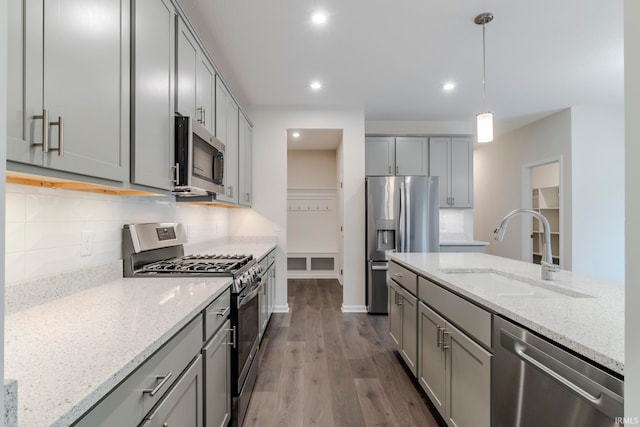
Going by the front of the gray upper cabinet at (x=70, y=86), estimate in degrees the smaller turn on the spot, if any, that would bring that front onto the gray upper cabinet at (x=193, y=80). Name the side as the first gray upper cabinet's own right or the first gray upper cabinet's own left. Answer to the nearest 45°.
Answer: approximately 90° to the first gray upper cabinet's own left

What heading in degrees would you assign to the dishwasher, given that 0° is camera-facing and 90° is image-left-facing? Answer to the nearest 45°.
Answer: approximately 45°

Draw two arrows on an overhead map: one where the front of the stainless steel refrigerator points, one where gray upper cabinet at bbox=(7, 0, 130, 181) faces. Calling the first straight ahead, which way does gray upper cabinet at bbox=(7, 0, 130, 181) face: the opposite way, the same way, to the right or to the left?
to the left

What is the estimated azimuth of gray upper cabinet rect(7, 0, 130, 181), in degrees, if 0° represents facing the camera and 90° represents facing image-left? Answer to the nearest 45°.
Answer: approximately 315°

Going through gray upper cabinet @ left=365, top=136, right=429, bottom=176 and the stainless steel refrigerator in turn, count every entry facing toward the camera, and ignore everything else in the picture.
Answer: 2

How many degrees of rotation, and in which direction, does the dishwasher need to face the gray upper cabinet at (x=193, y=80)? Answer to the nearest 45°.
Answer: approximately 45° to its right

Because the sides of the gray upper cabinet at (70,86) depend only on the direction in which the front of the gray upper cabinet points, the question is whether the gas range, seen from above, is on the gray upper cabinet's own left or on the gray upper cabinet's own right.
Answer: on the gray upper cabinet's own left
